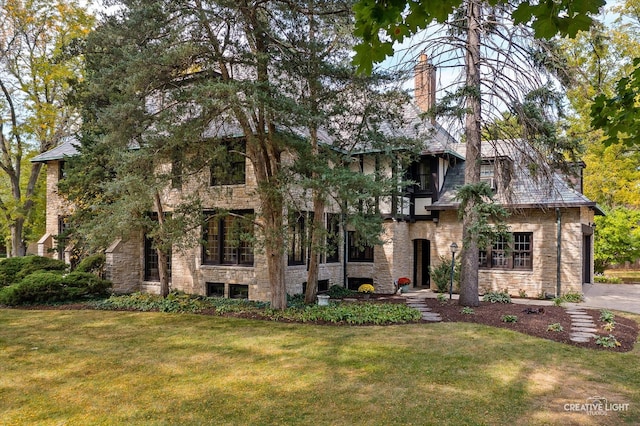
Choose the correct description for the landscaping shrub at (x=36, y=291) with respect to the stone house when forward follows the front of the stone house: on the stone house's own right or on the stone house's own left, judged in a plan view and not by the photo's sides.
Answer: on the stone house's own right

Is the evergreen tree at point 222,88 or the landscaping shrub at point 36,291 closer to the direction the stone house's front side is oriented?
the evergreen tree

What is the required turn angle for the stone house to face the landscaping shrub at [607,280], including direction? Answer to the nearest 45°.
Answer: approximately 135° to its left

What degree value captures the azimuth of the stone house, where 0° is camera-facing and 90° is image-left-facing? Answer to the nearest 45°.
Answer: approximately 0°

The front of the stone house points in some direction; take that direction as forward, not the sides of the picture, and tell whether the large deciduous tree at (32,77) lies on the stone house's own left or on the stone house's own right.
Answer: on the stone house's own right

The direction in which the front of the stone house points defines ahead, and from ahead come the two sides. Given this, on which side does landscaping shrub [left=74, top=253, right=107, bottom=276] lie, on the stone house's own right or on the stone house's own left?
on the stone house's own right

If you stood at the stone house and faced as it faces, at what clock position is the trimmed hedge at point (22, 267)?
The trimmed hedge is roughly at 3 o'clock from the stone house.

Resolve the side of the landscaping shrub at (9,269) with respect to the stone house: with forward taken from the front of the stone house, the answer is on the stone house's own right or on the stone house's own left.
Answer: on the stone house's own right

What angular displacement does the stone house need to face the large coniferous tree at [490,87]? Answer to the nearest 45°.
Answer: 0° — it already faces it
